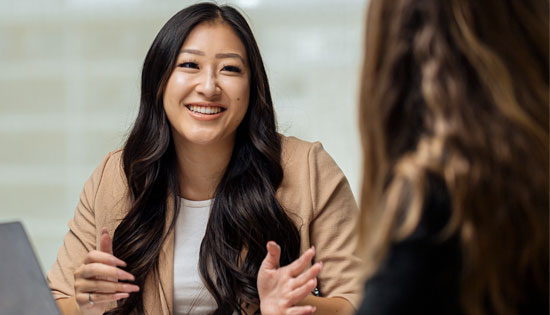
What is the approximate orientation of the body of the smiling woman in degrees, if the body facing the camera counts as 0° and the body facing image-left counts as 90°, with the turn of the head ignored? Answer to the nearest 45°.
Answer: approximately 0°

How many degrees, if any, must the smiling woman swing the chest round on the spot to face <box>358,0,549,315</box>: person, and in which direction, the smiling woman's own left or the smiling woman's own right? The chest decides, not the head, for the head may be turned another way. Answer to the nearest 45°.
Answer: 0° — they already face them

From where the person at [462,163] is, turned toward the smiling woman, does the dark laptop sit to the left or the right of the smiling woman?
left

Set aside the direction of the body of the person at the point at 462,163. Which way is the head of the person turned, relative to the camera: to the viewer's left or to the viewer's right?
to the viewer's left

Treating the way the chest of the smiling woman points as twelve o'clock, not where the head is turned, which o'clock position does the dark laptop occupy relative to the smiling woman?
The dark laptop is roughly at 1 o'clock from the smiling woman.
